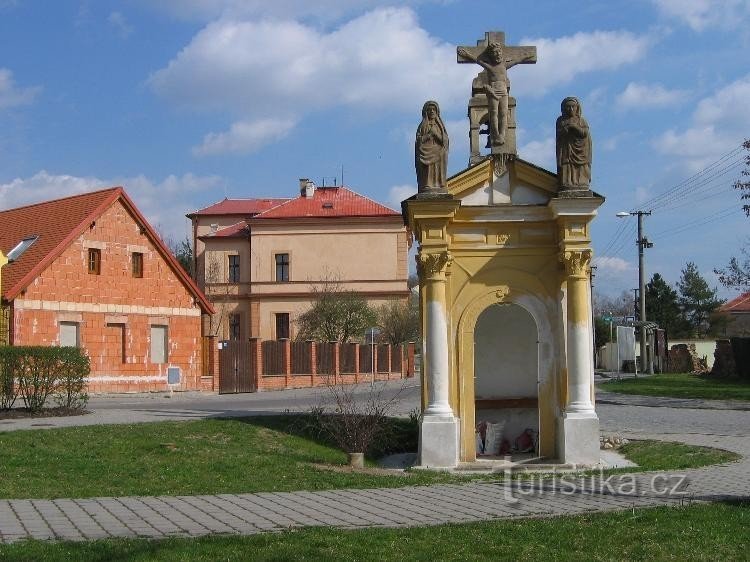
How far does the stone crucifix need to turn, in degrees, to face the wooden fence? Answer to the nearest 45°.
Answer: approximately 180°

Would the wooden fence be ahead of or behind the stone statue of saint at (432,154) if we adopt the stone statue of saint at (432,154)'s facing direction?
behind

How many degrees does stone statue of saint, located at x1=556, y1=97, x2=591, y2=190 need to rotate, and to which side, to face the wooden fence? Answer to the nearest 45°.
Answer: approximately 135° to its right

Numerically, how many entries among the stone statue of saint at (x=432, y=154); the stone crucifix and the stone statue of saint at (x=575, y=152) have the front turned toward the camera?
3

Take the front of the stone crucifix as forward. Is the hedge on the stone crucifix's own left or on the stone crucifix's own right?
on the stone crucifix's own right

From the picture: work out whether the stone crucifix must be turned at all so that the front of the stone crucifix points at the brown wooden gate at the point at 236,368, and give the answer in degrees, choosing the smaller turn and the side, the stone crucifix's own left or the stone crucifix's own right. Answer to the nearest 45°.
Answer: approximately 135° to the stone crucifix's own right

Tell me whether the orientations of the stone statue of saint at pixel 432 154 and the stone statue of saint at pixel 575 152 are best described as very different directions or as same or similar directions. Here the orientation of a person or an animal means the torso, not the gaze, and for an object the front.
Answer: same or similar directions

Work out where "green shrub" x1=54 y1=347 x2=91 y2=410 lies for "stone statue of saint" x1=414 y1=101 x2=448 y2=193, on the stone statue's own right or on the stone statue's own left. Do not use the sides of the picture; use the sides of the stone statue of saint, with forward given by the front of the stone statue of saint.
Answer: on the stone statue's own right

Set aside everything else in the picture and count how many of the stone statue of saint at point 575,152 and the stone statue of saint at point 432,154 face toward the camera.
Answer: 2

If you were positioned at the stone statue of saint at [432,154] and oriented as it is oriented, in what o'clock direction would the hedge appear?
The hedge is roughly at 4 o'clock from the stone statue of saint.

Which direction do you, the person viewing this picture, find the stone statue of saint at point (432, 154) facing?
facing the viewer

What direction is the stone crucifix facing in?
toward the camera
